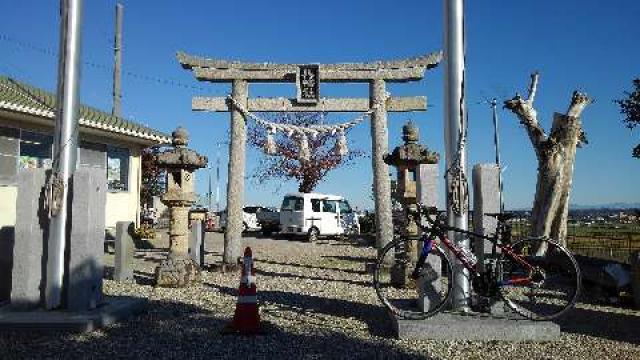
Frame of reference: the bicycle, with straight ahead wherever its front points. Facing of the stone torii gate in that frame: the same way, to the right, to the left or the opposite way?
to the left

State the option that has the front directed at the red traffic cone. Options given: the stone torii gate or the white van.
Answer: the stone torii gate

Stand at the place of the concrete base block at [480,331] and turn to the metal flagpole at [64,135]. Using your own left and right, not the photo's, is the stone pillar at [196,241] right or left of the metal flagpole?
right

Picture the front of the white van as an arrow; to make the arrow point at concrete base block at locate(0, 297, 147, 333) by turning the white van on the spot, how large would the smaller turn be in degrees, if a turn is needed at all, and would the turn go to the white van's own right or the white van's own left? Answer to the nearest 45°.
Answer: approximately 135° to the white van's own right

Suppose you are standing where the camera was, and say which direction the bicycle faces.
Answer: facing to the left of the viewer

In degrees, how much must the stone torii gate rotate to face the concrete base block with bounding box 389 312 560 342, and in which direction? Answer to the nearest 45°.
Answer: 0° — it already faces it

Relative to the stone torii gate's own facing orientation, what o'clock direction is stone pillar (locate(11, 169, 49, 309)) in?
The stone pillar is roughly at 1 o'clock from the stone torii gate.

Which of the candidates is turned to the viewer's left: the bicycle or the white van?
the bicycle
